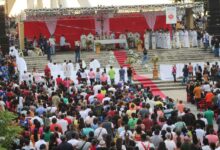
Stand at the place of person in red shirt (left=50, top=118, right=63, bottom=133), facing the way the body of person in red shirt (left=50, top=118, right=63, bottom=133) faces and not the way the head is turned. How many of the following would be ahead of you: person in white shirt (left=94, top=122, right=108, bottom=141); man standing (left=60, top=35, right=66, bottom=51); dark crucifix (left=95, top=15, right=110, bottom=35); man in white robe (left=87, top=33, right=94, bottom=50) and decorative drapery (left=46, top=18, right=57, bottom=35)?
4

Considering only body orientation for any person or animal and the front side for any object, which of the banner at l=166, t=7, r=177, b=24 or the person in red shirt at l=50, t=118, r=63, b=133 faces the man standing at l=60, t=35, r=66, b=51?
the person in red shirt

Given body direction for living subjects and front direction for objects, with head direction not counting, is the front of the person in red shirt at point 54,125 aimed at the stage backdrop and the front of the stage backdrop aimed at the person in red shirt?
yes

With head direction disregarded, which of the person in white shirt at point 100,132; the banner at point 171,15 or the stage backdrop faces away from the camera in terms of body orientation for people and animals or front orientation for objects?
the person in white shirt

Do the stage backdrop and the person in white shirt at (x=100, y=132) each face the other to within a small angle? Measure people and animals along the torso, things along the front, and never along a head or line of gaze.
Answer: yes

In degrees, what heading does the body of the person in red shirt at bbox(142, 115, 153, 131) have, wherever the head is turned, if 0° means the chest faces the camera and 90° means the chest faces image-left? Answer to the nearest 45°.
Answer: approximately 180°

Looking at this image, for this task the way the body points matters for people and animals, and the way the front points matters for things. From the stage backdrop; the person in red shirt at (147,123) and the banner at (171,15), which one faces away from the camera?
the person in red shirt

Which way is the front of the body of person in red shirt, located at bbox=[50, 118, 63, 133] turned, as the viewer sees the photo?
away from the camera

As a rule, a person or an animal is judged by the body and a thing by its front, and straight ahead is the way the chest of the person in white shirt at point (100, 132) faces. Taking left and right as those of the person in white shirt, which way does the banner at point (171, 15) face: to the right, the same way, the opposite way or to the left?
the opposite way

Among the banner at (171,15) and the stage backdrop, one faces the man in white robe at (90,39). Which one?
the stage backdrop

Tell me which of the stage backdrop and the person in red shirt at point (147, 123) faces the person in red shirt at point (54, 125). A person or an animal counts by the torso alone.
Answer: the stage backdrop

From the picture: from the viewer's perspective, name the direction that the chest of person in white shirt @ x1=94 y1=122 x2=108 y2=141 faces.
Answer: away from the camera

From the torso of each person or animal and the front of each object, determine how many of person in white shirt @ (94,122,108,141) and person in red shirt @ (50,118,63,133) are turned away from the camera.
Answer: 2
